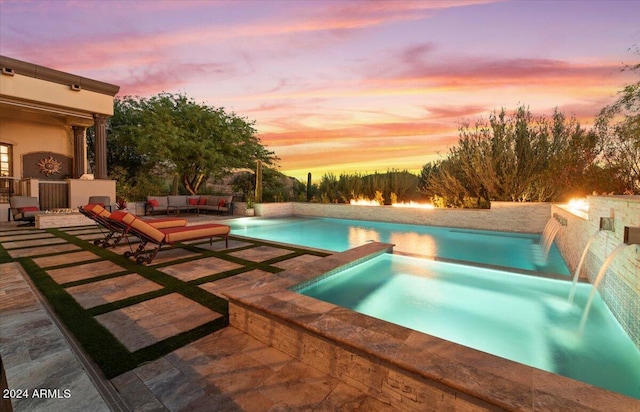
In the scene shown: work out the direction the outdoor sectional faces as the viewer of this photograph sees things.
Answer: facing the viewer

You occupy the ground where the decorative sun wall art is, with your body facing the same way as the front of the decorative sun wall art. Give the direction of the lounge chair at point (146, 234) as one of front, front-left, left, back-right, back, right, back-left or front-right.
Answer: front

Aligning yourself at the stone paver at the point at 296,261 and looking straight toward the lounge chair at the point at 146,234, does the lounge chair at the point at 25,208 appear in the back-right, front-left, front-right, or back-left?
front-right

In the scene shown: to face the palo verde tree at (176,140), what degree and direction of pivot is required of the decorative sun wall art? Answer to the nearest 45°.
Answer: approximately 90° to its left

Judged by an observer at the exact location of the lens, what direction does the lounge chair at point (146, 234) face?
facing away from the viewer and to the right of the viewer

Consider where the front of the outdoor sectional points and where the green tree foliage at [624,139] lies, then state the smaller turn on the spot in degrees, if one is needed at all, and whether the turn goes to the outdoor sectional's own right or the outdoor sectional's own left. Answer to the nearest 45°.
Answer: approximately 45° to the outdoor sectional's own left

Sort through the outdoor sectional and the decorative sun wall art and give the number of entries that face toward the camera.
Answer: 2

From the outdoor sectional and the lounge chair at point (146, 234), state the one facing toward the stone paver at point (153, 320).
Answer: the outdoor sectional

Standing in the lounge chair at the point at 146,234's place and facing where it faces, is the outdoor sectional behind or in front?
in front

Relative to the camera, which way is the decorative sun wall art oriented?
toward the camera

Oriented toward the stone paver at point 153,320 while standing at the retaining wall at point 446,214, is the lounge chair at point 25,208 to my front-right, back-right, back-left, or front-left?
front-right

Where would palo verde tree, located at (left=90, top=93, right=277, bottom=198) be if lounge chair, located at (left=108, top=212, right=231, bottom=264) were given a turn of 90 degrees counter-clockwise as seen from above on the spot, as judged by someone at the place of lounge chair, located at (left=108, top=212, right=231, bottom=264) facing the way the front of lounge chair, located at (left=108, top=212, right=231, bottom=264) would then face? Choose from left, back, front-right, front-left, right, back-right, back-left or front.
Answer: front-right

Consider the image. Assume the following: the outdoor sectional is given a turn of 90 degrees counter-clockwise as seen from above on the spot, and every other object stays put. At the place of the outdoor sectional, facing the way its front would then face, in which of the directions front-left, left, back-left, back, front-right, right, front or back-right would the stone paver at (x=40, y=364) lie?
right

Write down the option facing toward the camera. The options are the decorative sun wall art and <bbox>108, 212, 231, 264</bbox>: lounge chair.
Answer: the decorative sun wall art

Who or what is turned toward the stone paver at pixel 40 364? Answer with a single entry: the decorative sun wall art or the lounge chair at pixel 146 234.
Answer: the decorative sun wall art

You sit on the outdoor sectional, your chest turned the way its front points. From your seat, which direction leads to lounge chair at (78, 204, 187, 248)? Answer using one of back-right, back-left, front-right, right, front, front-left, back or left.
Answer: front

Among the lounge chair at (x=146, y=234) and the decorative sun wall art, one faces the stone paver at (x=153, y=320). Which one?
the decorative sun wall art
